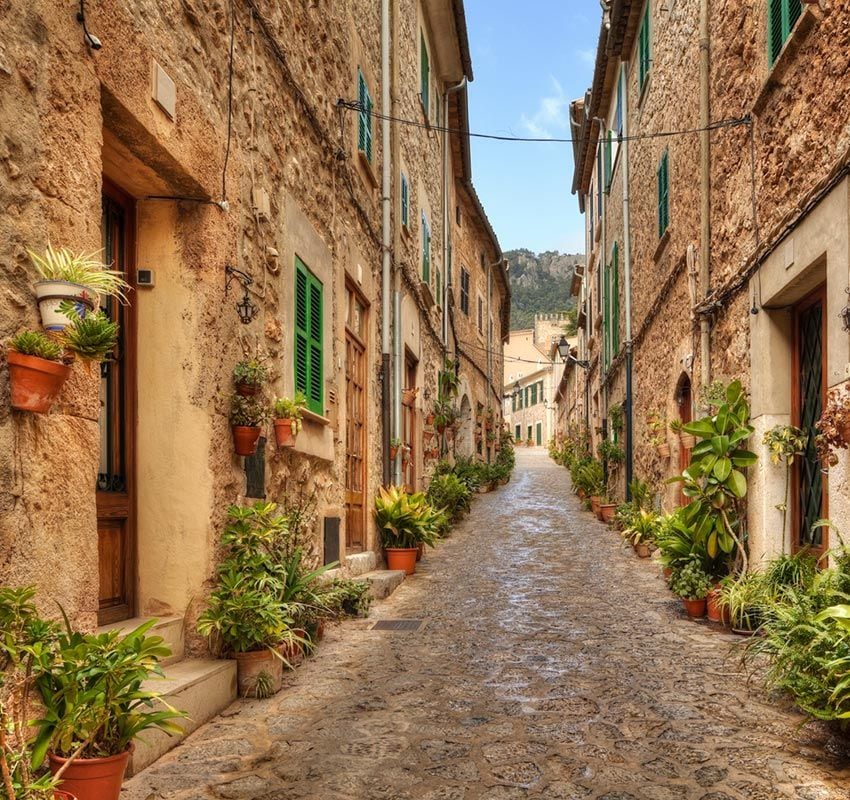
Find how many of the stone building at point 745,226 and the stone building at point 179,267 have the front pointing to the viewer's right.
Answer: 1

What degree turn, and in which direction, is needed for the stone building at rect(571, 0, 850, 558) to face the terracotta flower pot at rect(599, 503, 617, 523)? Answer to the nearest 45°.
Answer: approximately 90° to its right

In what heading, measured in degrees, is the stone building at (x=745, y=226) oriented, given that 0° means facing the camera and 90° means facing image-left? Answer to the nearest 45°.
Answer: approximately 90°

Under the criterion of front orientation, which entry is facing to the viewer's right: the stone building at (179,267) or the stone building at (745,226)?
the stone building at (179,267)

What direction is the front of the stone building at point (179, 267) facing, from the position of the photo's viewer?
facing to the right of the viewer
